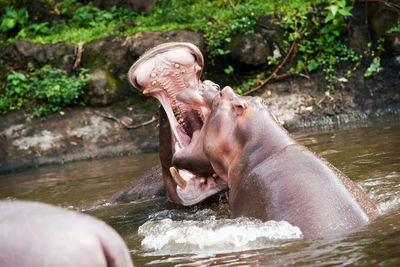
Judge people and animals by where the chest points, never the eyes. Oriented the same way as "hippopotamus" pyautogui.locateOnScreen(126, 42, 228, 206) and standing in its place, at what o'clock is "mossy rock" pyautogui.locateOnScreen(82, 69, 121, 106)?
The mossy rock is roughly at 7 o'clock from the hippopotamus.

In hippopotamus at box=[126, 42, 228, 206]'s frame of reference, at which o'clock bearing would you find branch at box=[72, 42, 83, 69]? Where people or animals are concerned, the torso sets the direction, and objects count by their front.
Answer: The branch is roughly at 7 o'clock from the hippopotamus.

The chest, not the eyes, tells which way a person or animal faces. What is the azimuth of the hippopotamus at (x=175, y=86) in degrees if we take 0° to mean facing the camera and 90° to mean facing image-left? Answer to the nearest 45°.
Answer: approximately 315°

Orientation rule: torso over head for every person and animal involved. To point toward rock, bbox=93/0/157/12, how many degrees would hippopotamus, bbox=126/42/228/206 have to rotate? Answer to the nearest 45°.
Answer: approximately 135° to its left

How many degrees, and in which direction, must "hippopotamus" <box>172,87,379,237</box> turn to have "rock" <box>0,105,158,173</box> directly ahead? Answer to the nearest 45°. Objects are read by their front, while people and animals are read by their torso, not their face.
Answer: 0° — it already faces it

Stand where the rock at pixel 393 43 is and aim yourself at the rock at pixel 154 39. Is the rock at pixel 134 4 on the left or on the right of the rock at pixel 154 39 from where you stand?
right

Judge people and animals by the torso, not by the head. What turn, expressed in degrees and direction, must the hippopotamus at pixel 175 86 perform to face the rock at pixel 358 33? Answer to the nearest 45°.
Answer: approximately 90° to its left

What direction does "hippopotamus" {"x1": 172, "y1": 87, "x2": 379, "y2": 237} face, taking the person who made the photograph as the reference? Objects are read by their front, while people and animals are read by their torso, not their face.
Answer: facing away from the viewer and to the left of the viewer

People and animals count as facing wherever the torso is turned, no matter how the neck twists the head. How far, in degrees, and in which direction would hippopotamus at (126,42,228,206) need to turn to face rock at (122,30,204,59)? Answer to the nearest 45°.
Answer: approximately 135° to its left

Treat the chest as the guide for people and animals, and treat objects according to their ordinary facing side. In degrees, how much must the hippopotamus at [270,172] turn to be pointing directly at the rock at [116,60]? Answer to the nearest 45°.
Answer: approximately 45° to its right

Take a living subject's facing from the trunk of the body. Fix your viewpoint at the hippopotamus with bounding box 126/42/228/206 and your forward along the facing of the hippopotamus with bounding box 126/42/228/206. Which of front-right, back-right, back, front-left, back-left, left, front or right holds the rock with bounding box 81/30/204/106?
back-left

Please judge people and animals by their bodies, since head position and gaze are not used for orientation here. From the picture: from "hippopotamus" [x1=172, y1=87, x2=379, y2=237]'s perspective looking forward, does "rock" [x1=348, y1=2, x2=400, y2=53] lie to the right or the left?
on its right

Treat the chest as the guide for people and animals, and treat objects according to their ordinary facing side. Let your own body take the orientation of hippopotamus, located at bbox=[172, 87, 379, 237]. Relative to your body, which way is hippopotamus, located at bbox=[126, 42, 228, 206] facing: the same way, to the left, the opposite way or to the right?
the opposite way
